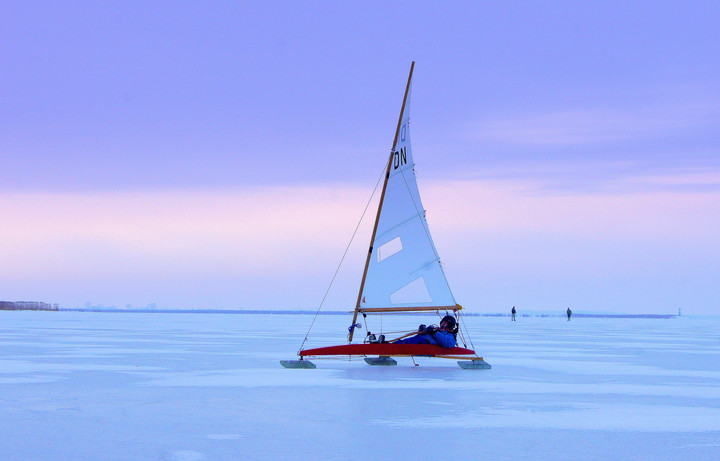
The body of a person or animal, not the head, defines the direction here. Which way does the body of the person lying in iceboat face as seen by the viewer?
to the viewer's left
